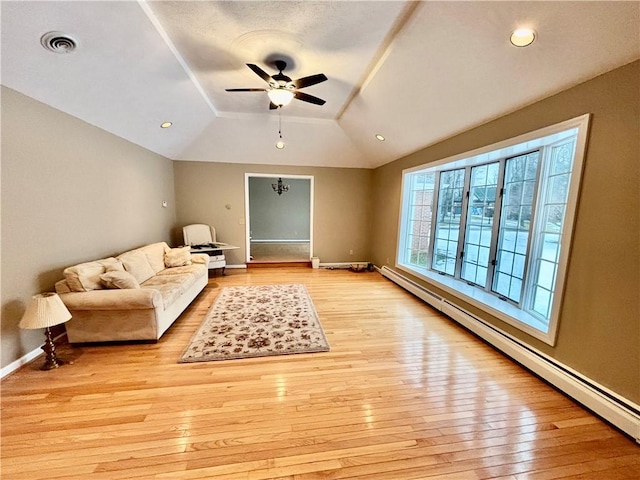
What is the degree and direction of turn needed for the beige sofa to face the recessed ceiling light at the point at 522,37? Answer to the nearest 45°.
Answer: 0° — it already faces it

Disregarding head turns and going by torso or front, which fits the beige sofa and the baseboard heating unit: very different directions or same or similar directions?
very different directions

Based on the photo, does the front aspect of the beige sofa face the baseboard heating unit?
yes

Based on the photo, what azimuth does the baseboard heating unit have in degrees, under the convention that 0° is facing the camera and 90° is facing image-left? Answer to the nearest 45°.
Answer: approximately 45°

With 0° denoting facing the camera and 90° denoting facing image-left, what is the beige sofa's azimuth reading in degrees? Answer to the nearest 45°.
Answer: approximately 315°
